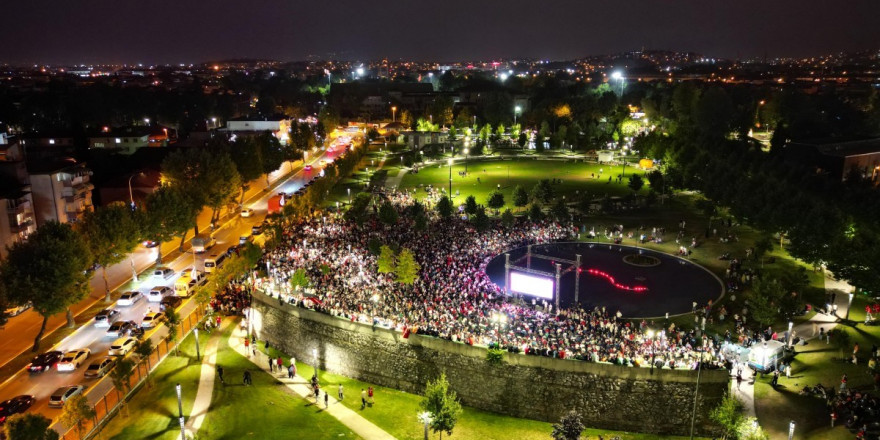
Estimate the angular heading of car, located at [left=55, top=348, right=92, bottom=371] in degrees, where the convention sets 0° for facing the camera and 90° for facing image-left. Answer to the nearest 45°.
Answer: approximately 225°

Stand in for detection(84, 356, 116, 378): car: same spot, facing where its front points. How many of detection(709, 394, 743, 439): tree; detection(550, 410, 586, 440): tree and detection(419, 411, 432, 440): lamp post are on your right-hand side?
3

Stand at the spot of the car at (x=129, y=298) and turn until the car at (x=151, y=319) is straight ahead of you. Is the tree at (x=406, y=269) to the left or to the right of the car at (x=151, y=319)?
left

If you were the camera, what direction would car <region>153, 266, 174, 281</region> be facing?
facing away from the viewer and to the right of the viewer

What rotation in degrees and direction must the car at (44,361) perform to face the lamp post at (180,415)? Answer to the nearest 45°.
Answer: approximately 90° to its right

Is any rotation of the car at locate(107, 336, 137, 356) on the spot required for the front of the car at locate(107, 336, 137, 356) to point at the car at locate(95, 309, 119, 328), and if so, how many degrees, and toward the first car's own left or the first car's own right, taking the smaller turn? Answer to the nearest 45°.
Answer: approximately 45° to the first car's own left

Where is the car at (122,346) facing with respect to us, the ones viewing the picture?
facing away from the viewer and to the right of the viewer

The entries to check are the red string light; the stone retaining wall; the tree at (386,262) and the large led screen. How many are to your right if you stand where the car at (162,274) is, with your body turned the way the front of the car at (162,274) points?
4

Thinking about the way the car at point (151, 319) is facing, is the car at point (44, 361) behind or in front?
behind

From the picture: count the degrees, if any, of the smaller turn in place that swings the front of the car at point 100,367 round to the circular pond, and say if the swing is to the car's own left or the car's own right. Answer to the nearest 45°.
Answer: approximately 45° to the car's own right

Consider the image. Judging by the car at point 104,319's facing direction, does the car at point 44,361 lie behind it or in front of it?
behind

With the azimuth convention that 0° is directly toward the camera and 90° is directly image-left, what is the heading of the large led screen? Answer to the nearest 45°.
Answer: approximately 45°

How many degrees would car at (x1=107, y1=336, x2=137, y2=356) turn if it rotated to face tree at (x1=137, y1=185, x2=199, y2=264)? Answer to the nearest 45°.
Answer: approximately 45° to its left

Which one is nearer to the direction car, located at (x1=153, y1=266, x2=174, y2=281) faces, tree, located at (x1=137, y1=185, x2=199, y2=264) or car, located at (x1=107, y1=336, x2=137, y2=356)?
the tree

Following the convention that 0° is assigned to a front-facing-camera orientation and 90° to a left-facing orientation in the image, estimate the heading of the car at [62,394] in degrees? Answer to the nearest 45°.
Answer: approximately 225°

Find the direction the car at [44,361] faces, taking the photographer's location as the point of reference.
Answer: facing away from the viewer and to the right of the viewer
